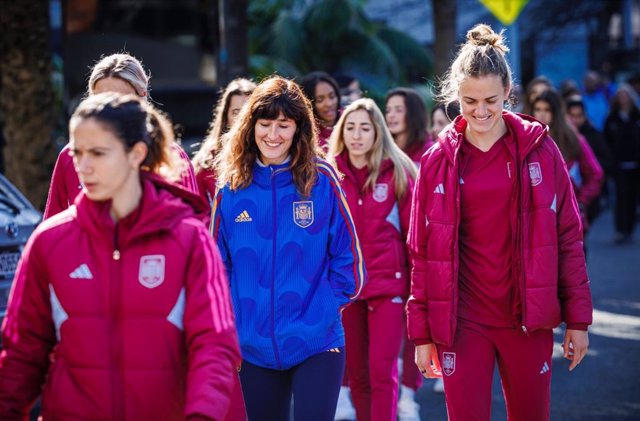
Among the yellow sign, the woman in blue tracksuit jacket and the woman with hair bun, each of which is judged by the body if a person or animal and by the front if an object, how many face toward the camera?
3

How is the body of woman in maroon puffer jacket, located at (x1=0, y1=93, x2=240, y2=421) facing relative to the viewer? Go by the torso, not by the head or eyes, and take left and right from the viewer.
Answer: facing the viewer

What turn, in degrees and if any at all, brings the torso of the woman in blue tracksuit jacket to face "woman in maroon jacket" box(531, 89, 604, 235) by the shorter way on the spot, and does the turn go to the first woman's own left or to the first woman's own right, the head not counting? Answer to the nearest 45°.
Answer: approximately 135° to the first woman's own left

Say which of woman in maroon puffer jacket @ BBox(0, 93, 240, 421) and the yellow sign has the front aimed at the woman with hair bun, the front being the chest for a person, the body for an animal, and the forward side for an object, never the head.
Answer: the yellow sign

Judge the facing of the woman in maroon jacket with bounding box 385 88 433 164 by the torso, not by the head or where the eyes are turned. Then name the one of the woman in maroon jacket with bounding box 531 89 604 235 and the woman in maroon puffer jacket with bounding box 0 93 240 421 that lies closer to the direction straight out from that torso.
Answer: the woman in maroon puffer jacket
